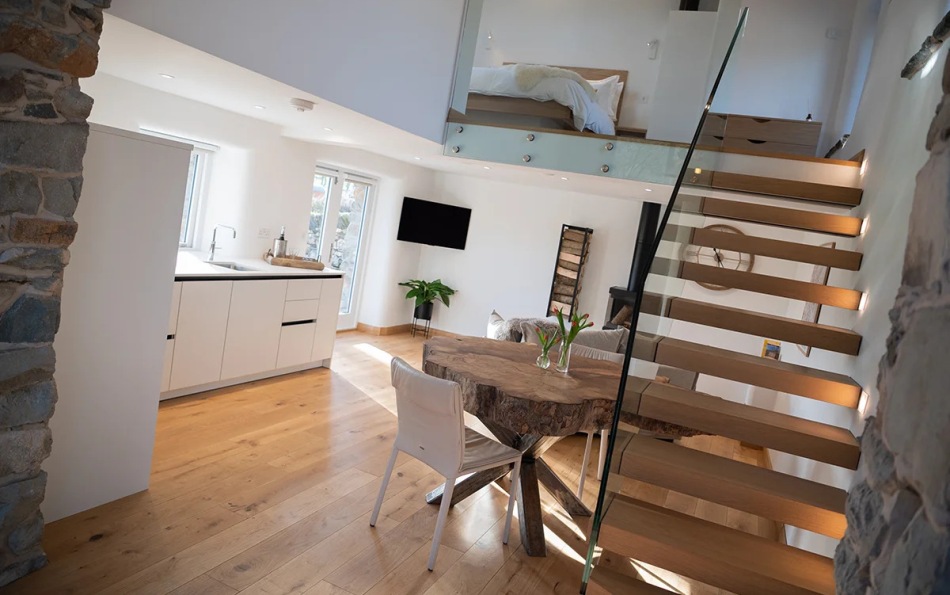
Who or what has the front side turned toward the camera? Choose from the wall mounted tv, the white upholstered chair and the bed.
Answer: the wall mounted tv

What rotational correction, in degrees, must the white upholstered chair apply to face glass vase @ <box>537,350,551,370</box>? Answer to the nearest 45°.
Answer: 0° — it already faces it

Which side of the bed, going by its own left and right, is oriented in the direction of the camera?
left

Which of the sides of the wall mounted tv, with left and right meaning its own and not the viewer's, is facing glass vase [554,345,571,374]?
front

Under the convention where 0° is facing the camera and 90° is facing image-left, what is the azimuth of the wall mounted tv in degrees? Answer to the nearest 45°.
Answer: approximately 0°

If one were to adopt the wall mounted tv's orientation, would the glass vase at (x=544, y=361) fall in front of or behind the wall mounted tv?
in front

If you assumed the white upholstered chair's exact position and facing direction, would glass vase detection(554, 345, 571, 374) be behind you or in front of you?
in front

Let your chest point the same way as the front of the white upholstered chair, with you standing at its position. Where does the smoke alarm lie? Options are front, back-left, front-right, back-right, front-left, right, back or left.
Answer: left

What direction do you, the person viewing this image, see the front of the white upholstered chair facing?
facing away from the viewer and to the right of the viewer

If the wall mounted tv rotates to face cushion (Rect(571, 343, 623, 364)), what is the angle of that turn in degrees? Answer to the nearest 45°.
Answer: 0° — it already faces it

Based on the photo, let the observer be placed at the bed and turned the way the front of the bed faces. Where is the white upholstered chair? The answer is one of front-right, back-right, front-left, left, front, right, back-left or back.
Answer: left

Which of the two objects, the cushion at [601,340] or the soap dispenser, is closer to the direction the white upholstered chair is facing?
the cushion

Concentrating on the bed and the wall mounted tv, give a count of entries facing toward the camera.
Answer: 1

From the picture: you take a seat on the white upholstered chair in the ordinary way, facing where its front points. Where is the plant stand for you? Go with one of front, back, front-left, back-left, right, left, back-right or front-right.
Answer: front-left
